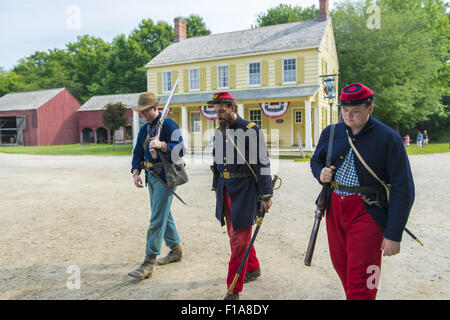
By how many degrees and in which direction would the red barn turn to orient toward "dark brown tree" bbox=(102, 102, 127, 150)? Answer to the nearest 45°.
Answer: approximately 45° to its left

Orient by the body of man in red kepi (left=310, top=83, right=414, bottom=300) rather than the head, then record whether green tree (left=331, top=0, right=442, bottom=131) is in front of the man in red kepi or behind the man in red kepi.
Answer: behind

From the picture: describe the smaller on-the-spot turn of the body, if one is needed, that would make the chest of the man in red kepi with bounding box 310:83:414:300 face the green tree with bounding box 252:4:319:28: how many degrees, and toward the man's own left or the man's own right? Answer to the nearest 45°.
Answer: approximately 135° to the man's own right

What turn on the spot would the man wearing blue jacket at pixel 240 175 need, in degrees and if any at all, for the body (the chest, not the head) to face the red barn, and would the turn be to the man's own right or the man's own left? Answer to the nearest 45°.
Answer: approximately 90° to the man's own right

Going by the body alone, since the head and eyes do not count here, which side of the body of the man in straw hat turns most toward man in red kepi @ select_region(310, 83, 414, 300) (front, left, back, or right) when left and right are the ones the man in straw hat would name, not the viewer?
left

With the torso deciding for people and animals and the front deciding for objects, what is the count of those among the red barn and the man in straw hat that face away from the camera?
0

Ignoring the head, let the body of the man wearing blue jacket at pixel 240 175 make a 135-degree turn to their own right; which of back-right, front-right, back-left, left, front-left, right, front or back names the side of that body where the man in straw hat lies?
front-left

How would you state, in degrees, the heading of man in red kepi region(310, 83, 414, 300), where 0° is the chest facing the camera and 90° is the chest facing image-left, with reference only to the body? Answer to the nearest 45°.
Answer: approximately 45°

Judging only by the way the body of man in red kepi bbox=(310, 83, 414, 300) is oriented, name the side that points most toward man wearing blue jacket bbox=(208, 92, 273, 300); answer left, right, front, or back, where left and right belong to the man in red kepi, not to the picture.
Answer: right
